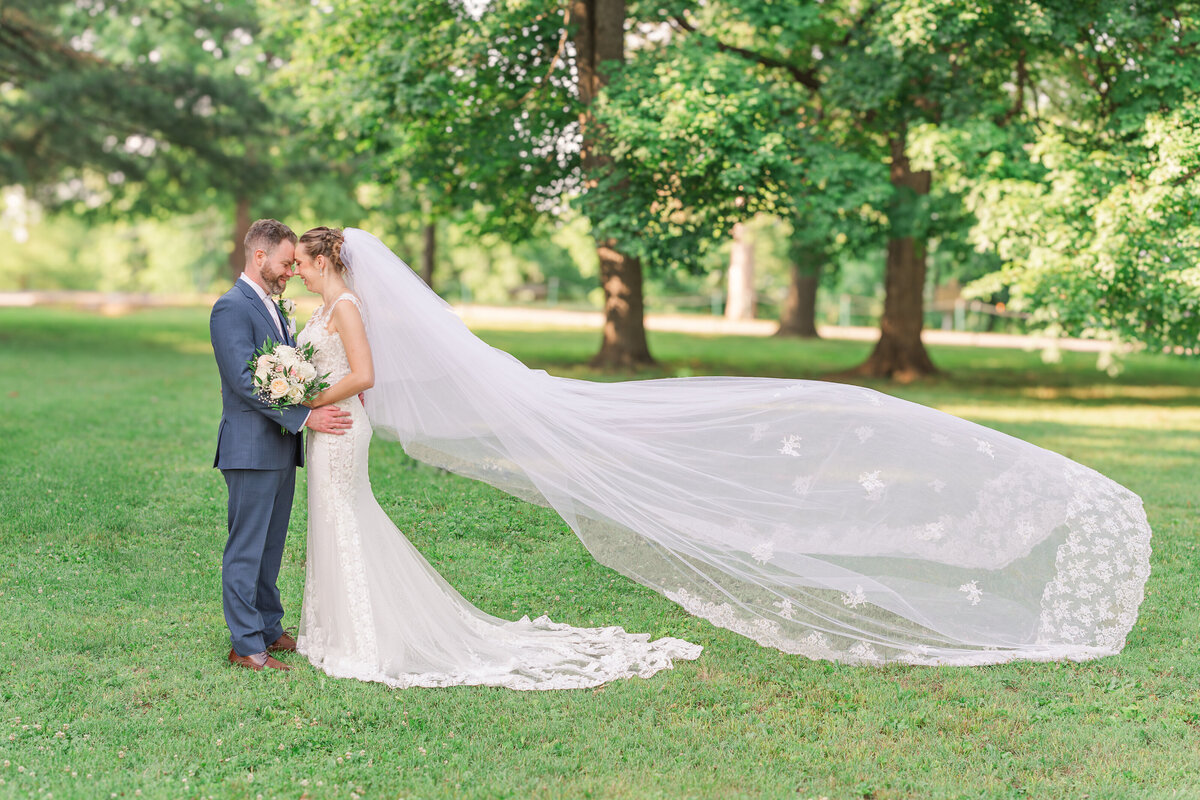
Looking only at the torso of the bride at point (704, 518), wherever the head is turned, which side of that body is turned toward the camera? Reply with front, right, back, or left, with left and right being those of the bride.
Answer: left

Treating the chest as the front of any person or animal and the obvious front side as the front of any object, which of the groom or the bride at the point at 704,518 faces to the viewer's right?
the groom

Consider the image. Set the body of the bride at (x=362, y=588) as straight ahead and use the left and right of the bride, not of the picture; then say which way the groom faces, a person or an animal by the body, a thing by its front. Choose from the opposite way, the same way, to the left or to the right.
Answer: the opposite way

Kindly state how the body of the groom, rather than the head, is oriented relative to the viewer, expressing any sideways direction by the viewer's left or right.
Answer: facing to the right of the viewer

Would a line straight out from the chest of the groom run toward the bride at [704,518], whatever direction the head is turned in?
yes

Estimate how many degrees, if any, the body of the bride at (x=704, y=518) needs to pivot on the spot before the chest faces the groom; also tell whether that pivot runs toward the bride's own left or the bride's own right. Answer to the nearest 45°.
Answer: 0° — they already face them

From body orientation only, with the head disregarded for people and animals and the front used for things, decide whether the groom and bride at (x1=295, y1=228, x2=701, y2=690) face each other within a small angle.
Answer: yes

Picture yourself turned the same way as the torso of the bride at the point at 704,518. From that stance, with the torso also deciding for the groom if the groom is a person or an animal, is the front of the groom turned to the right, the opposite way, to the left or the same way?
the opposite way

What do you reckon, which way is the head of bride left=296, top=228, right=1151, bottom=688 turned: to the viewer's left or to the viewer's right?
to the viewer's left

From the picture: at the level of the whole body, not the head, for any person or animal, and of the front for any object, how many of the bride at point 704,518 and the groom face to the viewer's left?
1

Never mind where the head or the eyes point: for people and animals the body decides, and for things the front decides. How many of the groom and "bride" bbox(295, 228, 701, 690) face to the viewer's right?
1
